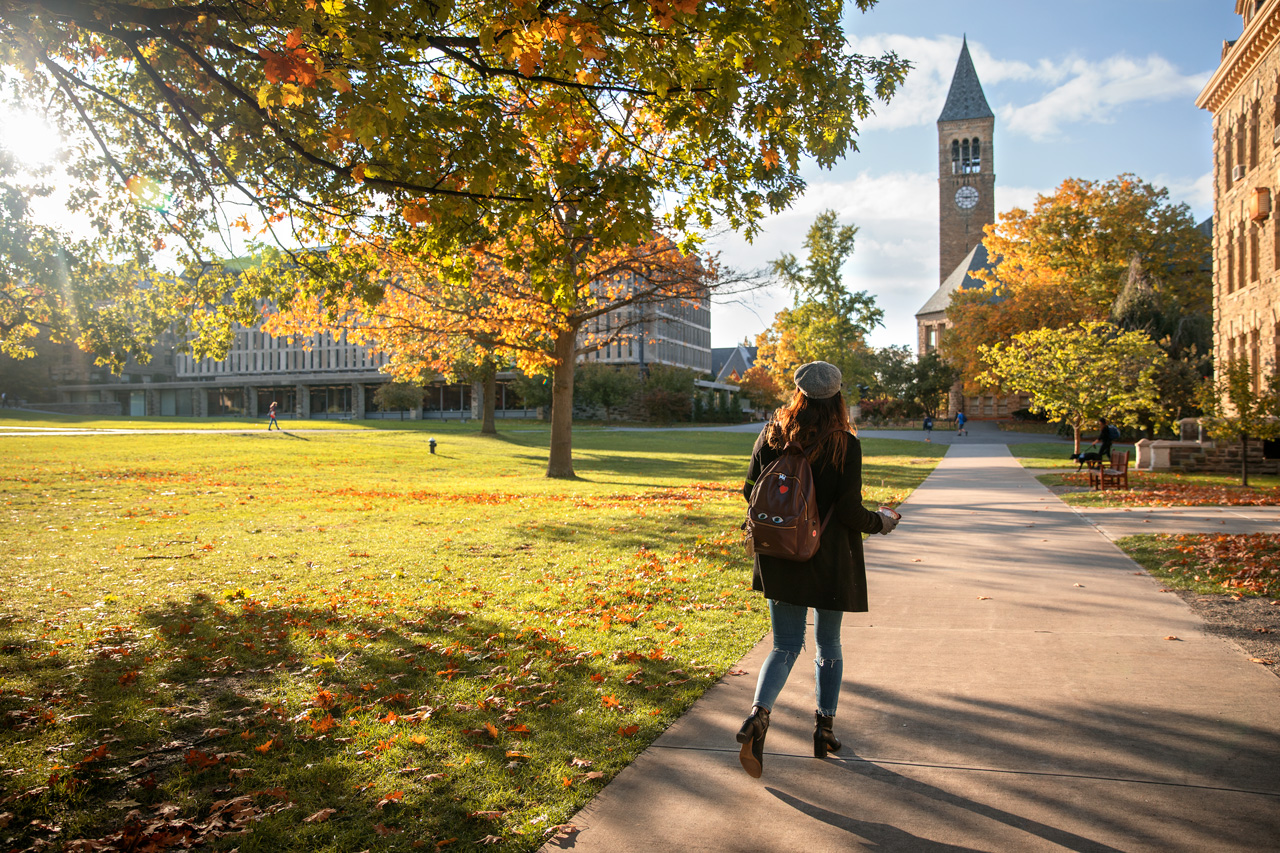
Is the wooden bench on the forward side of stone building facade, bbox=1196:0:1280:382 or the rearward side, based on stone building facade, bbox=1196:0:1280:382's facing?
on the forward side

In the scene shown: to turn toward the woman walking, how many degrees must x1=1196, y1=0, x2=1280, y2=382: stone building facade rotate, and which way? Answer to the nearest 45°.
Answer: approximately 45° to its left

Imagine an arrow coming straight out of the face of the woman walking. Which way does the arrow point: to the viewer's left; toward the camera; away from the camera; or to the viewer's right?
away from the camera

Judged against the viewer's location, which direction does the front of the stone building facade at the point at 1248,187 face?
facing the viewer and to the left of the viewer
